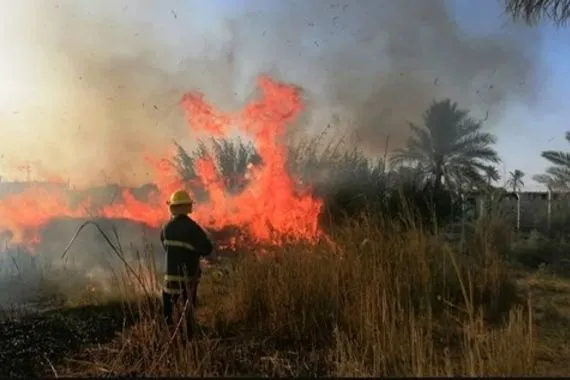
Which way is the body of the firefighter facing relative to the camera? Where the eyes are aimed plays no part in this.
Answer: away from the camera

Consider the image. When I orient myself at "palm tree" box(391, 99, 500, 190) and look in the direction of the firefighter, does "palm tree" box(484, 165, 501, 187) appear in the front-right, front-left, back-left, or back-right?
back-left

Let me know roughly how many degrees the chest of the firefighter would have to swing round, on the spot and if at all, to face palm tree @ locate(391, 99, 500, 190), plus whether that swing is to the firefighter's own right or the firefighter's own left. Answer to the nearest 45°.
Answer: approximately 45° to the firefighter's own right

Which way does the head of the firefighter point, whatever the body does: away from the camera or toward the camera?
away from the camera

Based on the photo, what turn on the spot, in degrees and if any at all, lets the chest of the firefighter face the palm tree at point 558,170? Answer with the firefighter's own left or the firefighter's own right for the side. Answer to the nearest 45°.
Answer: approximately 45° to the firefighter's own right
